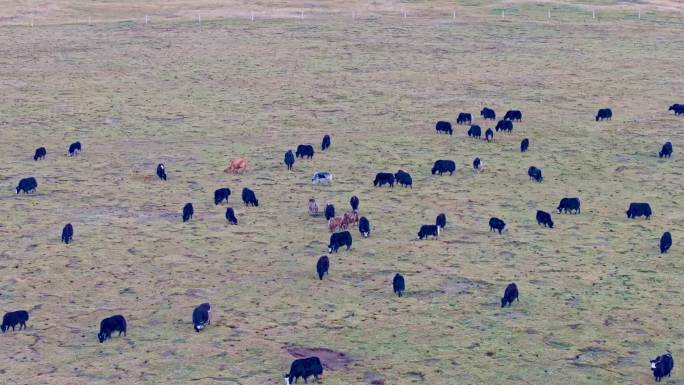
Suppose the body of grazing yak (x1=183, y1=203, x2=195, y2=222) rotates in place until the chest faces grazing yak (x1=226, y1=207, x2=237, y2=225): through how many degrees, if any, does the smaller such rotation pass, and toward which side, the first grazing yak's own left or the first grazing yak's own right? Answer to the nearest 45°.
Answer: approximately 135° to the first grazing yak's own left

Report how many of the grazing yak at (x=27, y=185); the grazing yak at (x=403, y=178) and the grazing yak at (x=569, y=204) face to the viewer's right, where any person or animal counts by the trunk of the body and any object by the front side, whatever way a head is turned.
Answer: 1

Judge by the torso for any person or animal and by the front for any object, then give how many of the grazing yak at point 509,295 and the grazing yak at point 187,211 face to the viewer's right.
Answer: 0

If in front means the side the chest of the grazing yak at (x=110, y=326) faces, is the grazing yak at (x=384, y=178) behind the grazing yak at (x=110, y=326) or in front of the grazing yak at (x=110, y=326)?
behind

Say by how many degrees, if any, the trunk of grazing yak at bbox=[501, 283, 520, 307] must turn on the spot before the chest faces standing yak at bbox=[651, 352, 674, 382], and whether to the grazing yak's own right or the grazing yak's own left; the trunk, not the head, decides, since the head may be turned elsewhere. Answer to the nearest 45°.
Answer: approximately 90° to the grazing yak's own left

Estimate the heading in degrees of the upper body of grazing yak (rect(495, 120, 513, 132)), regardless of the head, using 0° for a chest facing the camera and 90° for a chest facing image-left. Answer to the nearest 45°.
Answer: approximately 90°

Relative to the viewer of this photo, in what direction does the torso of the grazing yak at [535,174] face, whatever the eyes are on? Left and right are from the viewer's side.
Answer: facing the viewer and to the right of the viewer

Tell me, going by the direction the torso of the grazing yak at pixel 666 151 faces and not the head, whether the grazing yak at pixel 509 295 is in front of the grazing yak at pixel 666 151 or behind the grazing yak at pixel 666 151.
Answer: in front

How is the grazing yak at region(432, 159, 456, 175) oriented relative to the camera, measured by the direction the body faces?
to the viewer's left

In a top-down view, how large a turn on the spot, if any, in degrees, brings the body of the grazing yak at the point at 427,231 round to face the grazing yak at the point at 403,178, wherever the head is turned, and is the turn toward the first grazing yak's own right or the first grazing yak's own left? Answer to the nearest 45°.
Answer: approximately 90° to the first grazing yak's own right

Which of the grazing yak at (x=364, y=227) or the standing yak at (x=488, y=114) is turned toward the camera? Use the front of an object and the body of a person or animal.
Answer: the grazing yak at (x=364, y=227)
